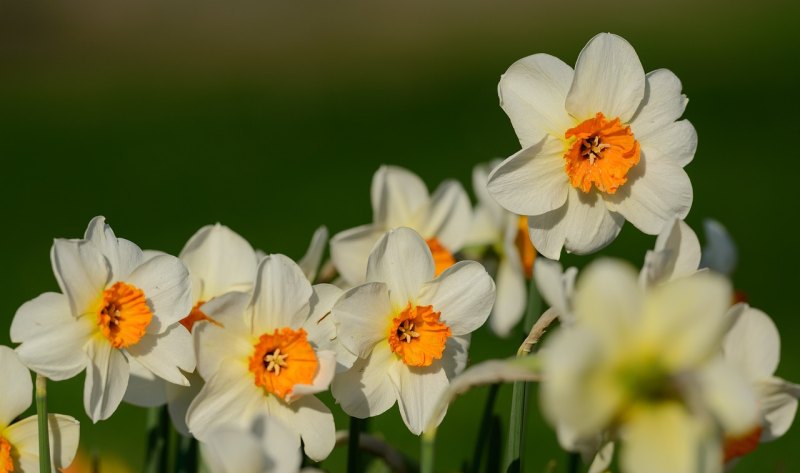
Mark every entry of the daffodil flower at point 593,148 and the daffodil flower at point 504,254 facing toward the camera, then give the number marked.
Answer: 1

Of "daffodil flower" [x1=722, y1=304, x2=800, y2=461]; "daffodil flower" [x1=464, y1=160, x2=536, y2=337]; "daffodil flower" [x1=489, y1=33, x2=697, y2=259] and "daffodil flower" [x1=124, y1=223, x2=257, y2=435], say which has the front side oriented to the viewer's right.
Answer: "daffodil flower" [x1=464, y1=160, x2=536, y2=337]

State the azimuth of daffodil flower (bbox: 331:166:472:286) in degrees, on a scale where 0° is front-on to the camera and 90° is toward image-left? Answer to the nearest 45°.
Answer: approximately 315°

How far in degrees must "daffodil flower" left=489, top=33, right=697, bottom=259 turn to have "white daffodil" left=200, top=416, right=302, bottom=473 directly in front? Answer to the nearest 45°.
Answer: approximately 45° to its right

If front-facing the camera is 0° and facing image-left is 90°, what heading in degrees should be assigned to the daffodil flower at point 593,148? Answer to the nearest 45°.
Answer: approximately 0°

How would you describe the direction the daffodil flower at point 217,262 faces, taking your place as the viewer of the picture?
facing the viewer

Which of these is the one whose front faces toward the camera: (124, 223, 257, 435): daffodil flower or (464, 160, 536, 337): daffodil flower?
(124, 223, 257, 435): daffodil flower

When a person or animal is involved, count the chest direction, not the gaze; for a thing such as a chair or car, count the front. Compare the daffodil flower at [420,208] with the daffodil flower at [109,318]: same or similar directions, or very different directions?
same or similar directions

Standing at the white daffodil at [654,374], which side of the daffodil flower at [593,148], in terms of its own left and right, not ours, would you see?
front

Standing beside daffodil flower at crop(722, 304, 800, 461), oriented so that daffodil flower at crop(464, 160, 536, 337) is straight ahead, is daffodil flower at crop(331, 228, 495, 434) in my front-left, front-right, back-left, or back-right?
front-left

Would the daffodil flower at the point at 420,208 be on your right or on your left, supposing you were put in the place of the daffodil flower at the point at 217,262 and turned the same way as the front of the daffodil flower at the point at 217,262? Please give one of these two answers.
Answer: on your left
